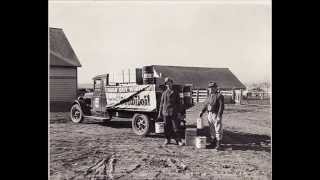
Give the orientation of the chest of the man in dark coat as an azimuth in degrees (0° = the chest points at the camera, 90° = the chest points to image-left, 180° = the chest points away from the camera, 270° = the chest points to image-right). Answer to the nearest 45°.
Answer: approximately 0°

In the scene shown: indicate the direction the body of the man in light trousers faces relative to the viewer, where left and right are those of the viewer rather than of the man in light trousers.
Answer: facing the viewer and to the left of the viewer

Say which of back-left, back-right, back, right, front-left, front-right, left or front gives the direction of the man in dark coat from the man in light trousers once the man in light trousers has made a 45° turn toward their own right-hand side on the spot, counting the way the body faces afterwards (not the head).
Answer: front
